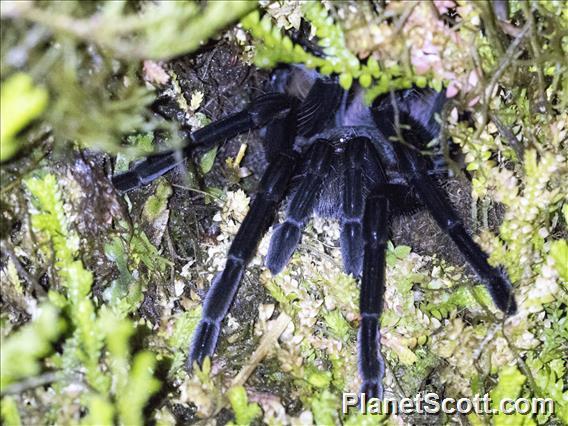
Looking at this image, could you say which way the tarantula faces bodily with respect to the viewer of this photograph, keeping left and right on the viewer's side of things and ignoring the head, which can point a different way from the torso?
facing the viewer
